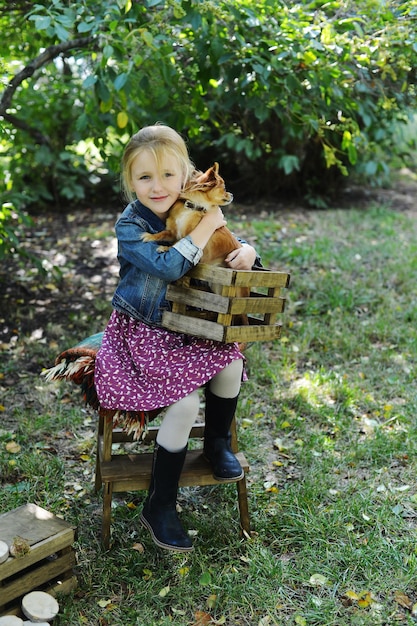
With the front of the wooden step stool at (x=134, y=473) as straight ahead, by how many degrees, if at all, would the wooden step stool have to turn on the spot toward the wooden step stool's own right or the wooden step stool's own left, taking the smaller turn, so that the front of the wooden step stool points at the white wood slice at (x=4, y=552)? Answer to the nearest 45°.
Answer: approximately 45° to the wooden step stool's own right

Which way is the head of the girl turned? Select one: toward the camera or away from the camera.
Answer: toward the camera

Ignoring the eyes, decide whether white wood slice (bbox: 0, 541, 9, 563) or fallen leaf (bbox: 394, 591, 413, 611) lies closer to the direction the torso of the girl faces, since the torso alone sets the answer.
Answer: the fallen leaf

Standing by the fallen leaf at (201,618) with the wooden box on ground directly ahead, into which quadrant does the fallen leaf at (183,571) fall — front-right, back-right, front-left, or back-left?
front-right

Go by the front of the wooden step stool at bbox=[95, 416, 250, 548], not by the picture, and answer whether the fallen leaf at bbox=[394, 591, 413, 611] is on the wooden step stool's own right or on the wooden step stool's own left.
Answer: on the wooden step stool's own left

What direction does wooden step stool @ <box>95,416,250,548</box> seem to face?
toward the camera

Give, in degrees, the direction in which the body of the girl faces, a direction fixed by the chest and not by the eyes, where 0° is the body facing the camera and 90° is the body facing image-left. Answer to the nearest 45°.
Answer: approximately 315°

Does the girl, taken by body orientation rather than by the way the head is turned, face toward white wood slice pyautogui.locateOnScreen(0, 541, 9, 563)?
no

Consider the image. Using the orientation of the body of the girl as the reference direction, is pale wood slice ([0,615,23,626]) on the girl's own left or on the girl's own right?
on the girl's own right

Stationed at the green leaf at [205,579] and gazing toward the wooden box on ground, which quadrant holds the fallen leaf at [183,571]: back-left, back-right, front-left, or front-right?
front-right

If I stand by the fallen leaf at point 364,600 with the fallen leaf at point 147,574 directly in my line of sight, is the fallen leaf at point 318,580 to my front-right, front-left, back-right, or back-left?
front-right
